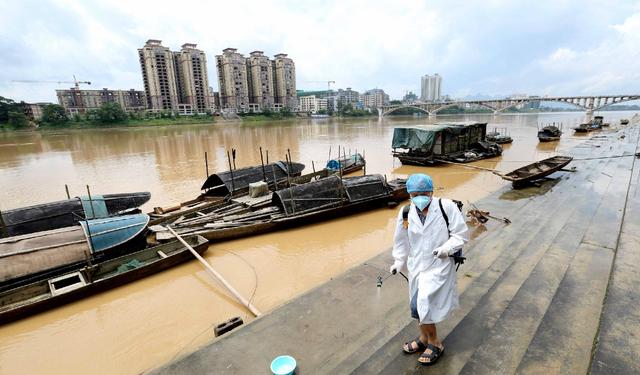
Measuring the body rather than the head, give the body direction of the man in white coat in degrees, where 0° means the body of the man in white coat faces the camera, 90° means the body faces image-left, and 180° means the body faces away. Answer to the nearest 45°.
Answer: approximately 45°

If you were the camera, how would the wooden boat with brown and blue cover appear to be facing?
facing away from the viewer and to the right of the viewer

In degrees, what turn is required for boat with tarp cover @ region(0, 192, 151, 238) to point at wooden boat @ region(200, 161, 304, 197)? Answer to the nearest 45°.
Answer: approximately 45° to its right

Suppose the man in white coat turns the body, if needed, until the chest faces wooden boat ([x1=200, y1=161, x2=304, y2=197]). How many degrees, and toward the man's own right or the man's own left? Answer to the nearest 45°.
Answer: approximately 90° to the man's own right

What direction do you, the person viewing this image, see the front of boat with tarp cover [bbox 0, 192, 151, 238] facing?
facing away from the viewer and to the right of the viewer
